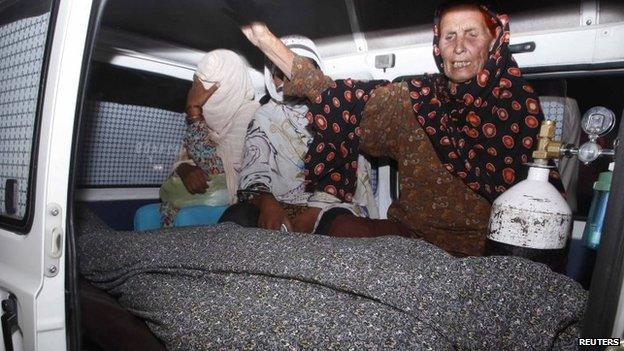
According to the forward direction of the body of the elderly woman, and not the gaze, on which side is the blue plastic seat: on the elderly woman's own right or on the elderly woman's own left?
on the elderly woman's own right

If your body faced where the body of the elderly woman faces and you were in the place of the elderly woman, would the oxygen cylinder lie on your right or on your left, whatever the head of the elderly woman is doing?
on your left

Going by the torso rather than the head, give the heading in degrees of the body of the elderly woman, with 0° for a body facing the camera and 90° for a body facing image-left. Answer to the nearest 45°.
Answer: approximately 45°

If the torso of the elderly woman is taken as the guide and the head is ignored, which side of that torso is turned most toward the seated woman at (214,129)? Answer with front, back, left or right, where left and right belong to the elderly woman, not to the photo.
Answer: right

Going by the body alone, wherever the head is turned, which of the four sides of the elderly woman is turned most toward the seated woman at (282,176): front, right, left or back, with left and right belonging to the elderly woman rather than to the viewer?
right
